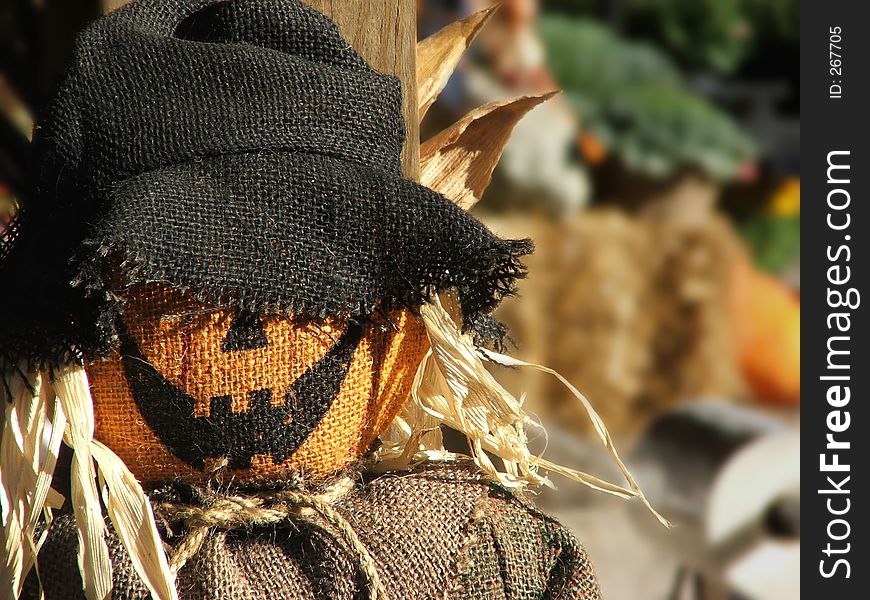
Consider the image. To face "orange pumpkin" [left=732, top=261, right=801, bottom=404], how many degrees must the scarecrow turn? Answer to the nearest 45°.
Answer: approximately 135° to its left

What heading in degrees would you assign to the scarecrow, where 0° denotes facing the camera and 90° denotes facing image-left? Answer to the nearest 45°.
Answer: approximately 0°
